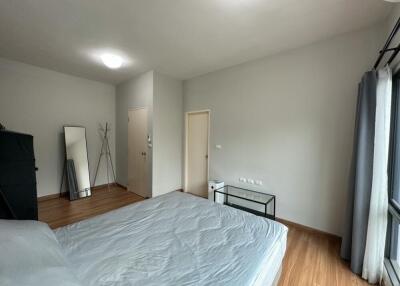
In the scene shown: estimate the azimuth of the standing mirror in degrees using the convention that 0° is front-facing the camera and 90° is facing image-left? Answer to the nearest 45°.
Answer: approximately 315°

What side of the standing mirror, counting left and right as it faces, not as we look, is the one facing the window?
front

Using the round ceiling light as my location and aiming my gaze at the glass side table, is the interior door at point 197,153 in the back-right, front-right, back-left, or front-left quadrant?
front-left

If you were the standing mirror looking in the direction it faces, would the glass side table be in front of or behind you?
in front

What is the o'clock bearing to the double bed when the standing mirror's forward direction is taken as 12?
The double bed is roughly at 1 o'clock from the standing mirror.

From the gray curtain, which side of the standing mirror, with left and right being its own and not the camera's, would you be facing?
front

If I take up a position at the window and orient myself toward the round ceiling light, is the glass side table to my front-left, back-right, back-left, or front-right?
front-right
